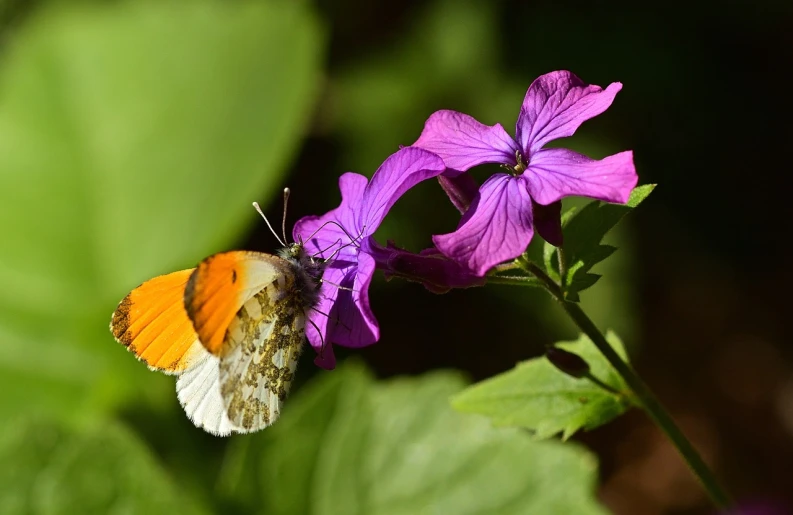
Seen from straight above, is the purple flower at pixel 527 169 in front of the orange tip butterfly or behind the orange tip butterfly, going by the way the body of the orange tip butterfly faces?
in front

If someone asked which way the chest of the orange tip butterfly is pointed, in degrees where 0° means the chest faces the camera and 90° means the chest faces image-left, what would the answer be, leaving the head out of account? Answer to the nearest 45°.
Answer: approximately 270°
